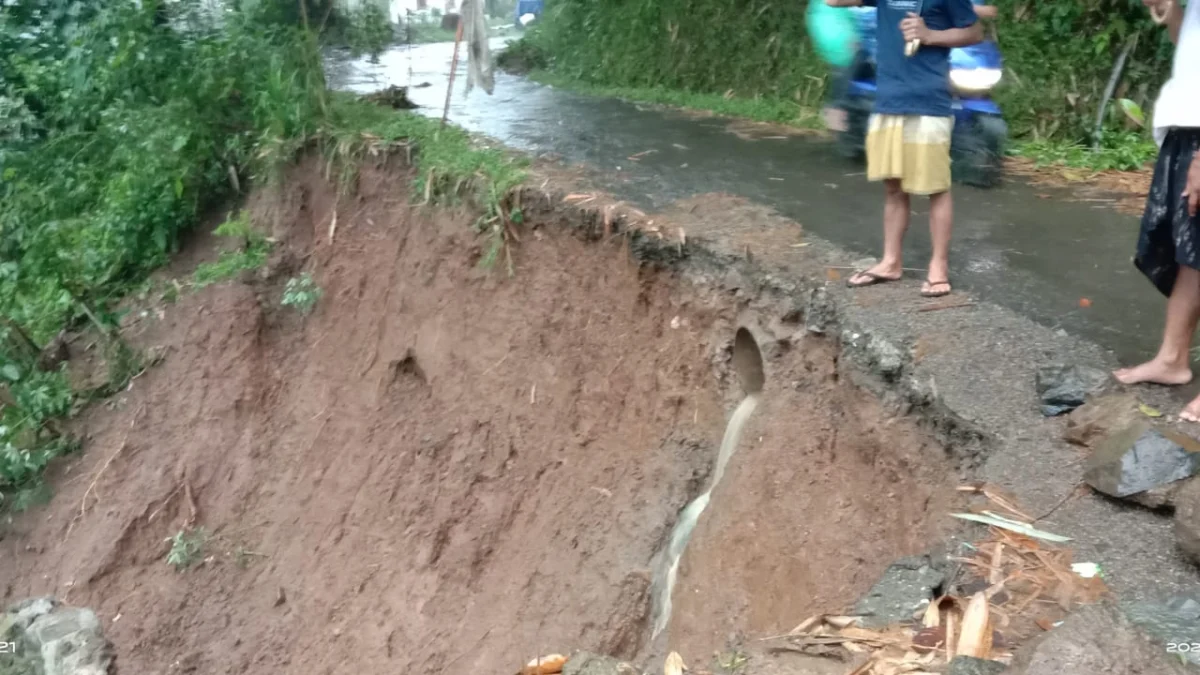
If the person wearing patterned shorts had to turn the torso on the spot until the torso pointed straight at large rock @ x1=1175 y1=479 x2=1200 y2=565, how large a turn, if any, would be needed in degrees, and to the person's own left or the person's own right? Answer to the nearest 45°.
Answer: approximately 90° to the person's own left

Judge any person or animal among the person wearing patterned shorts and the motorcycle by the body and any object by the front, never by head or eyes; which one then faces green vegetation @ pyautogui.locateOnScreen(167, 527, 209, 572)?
the person wearing patterned shorts

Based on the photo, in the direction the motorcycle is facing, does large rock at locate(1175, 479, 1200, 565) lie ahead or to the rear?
ahead

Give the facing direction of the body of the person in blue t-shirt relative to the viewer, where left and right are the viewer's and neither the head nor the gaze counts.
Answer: facing the viewer and to the left of the viewer

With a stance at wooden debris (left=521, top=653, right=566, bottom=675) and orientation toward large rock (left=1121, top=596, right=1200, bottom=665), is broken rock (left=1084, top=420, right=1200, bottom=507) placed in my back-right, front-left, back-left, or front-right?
front-left

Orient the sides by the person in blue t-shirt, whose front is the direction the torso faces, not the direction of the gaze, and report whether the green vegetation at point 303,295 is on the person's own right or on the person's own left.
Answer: on the person's own right

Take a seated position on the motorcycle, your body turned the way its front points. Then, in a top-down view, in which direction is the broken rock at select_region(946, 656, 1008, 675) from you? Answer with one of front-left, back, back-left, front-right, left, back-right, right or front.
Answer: front-right

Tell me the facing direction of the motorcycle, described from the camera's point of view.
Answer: facing the viewer and to the right of the viewer

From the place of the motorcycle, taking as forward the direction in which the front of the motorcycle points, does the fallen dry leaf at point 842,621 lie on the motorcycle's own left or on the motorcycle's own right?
on the motorcycle's own right

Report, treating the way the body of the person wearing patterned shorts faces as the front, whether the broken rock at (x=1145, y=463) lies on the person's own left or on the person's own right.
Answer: on the person's own left

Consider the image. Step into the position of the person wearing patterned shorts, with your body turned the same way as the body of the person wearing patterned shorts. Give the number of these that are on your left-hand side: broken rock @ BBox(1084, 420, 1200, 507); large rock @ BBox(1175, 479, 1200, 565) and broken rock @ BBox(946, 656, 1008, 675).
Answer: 3

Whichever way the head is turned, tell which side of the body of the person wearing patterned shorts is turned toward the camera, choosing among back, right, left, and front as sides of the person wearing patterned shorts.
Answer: left

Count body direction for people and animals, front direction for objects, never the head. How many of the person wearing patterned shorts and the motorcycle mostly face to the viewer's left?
1

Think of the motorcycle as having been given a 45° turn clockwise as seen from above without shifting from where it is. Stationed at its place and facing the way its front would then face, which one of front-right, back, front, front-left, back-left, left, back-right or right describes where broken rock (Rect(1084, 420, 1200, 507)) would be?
front

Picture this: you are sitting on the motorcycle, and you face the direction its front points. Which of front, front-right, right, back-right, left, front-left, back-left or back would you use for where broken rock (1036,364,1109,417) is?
front-right
